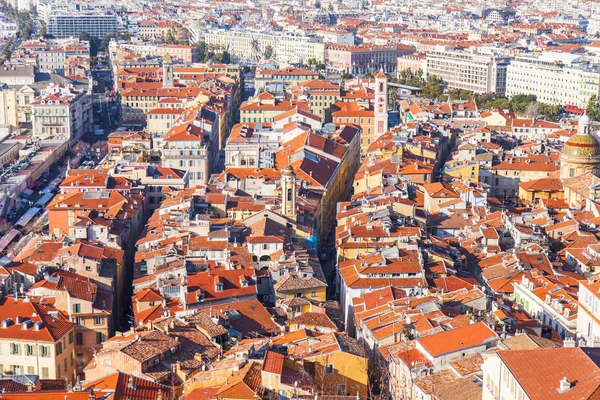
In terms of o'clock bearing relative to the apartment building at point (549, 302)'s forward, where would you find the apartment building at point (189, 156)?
the apartment building at point (189, 156) is roughly at 3 o'clock from the apartment building at point (549, 302).

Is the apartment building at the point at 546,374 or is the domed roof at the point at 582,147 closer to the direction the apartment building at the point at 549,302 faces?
the apartment building

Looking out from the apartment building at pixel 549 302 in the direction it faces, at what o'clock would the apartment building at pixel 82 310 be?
the apartment building at pixel 82 310 is roughly at 1 o'clock from the apartment building at pixel 549 302.

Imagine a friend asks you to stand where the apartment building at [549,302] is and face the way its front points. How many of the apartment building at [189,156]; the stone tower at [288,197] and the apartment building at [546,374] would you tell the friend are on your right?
2

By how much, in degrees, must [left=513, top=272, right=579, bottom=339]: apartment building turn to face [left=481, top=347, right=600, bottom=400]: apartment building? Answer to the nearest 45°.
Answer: approximately 45° to its left

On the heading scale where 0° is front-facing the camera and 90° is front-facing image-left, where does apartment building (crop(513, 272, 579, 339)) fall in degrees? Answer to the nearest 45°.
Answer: approximately 45°

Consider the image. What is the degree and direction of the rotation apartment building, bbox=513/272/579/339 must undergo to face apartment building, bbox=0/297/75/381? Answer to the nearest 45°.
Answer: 0° — it already faces it

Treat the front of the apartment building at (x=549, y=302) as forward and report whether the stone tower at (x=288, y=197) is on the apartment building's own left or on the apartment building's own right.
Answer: on the apartment building's own right

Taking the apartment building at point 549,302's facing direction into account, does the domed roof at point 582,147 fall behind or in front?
behind
